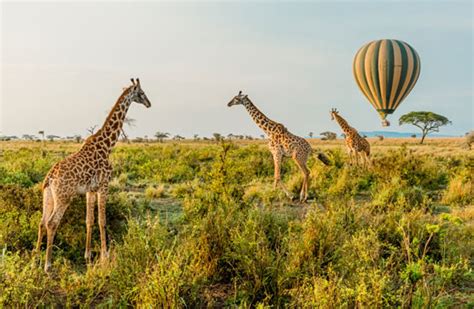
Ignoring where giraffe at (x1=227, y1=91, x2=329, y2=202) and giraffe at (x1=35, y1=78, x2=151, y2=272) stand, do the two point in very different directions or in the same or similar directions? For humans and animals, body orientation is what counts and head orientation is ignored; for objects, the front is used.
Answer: very different directions

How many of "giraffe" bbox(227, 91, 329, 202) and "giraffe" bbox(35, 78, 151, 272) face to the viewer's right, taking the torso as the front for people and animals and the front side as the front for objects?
1

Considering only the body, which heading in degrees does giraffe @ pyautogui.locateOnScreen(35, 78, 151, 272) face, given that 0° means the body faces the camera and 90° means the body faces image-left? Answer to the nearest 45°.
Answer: approximately 270°

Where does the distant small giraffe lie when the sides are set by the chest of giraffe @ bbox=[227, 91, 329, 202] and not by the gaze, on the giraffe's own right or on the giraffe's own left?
on the giraffe's own right

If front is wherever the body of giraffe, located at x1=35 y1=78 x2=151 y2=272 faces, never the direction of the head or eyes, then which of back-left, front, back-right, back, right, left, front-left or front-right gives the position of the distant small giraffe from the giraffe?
front-left

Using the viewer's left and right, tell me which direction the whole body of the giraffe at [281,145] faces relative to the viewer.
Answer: facing to the left of the viewer

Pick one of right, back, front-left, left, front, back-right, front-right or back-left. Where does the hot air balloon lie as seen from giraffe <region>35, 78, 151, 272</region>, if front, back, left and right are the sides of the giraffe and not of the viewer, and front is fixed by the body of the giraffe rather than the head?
front-left
